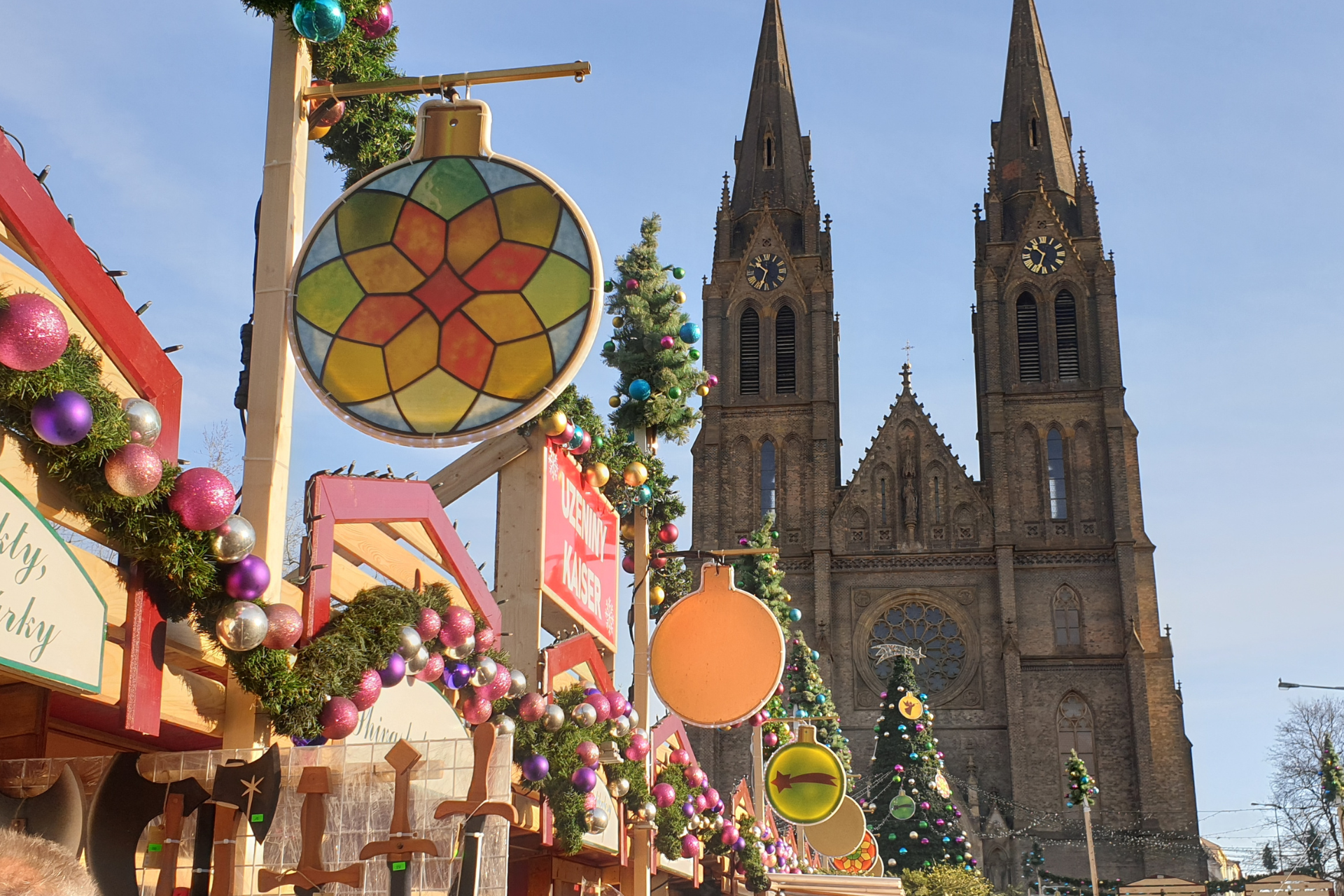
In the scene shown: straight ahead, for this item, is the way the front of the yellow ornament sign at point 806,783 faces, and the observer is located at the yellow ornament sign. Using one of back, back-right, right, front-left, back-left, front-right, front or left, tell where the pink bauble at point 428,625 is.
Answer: front

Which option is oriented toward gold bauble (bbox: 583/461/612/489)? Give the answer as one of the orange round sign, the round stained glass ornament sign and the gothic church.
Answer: the gothic church

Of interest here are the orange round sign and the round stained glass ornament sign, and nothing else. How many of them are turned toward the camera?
2

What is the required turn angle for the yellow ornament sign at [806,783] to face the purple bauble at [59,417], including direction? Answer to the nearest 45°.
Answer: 0° — it already faces it

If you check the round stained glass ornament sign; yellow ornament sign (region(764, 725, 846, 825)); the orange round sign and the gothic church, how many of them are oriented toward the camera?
4

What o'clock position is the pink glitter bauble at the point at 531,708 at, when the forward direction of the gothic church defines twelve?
The pink glitter bauble is roughly at 12 o'clock from the gothic church.

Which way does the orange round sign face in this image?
toward the camera

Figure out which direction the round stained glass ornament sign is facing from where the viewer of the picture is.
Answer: facing the viewer

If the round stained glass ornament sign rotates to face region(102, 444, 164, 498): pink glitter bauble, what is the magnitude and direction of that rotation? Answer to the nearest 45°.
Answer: approximately 90° to its right

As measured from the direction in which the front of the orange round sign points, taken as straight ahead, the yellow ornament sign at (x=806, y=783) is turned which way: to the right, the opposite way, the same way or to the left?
the same way

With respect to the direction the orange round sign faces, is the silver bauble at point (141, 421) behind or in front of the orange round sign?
in front

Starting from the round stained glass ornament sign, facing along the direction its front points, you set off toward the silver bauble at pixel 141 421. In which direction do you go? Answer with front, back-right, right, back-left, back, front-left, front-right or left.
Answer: right
